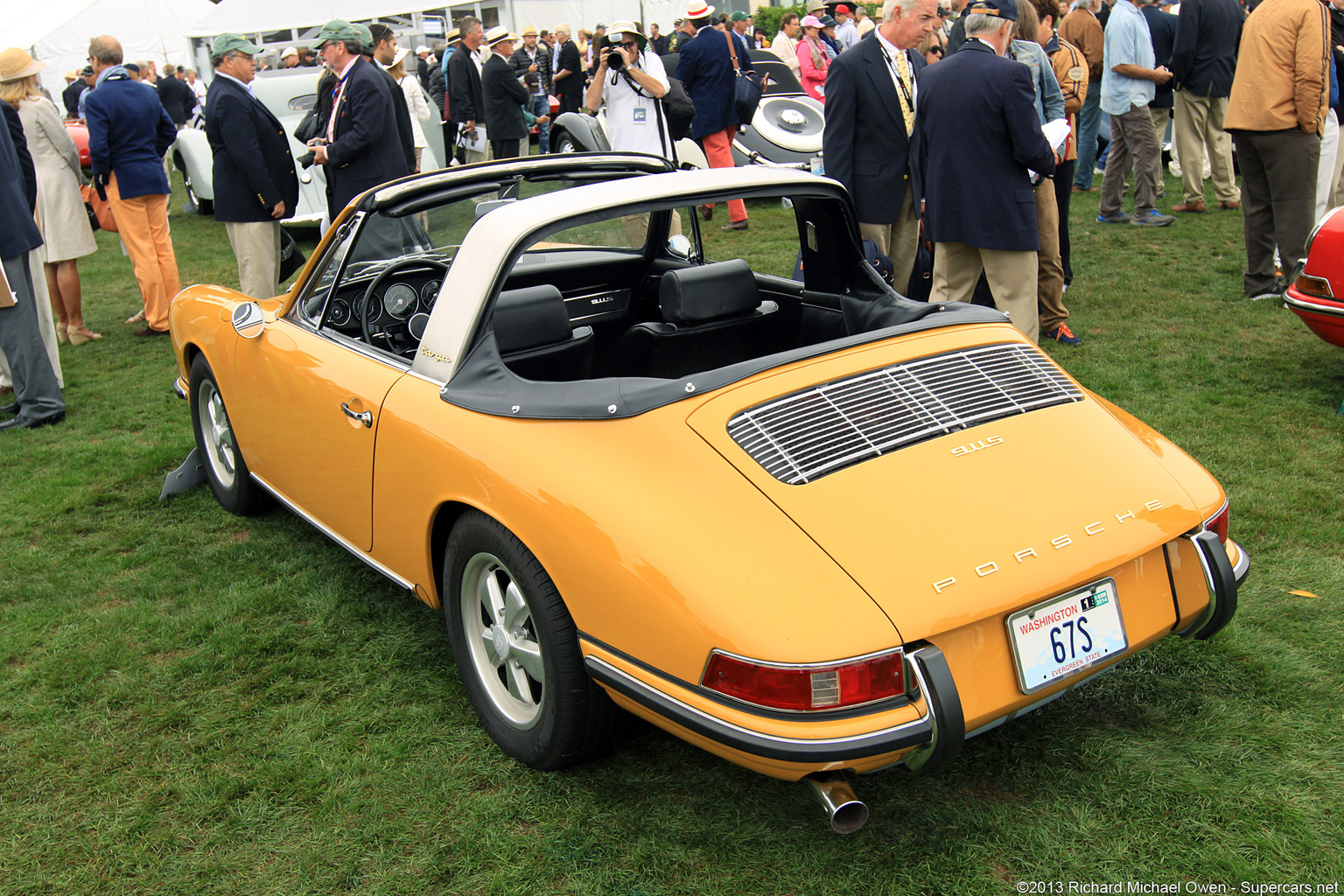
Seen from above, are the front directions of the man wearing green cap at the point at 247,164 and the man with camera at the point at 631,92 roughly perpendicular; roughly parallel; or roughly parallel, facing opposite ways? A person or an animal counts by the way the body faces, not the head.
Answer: roughly perpendicular

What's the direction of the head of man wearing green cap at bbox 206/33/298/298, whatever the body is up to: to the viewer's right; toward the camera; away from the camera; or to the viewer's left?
to the viewer's right

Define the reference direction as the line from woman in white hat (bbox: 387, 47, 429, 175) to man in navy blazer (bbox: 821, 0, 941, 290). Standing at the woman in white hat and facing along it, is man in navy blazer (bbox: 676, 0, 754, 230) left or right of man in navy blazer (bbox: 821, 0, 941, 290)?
left

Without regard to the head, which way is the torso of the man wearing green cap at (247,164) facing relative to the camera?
to the viewer's right

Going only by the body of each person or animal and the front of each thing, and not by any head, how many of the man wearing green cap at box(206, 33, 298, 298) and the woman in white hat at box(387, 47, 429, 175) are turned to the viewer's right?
1

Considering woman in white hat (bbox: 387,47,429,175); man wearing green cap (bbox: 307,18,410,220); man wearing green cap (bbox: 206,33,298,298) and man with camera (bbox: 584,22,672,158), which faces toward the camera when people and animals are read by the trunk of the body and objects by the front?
the man with camera

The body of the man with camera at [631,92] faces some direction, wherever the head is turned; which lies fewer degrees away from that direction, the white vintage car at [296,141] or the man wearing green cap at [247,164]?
the man wearing green cap

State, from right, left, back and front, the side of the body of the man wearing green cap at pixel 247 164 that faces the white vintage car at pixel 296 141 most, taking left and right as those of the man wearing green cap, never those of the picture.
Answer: left

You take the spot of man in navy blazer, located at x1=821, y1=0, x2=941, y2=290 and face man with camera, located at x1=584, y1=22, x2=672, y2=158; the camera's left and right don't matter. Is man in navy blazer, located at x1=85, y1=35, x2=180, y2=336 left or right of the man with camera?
left
